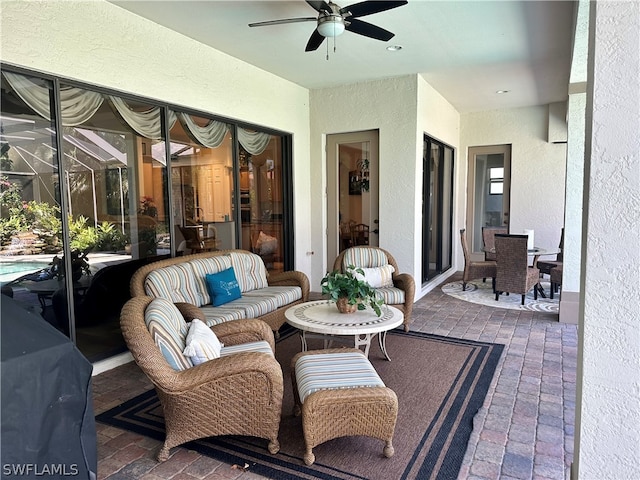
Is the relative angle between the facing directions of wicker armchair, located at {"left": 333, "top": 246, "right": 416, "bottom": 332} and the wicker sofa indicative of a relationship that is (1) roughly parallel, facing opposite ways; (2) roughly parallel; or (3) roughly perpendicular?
roughly perpendicular

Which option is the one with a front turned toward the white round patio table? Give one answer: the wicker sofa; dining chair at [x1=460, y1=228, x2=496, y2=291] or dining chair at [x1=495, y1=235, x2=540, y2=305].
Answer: the wicker sofa

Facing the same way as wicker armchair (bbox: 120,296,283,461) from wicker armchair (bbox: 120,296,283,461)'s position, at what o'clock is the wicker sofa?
The wicker sofa is roughly at 9 o'clock from the wicker armchair.

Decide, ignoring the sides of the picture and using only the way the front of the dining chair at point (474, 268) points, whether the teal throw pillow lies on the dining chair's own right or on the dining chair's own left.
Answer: on the dining chair's own right

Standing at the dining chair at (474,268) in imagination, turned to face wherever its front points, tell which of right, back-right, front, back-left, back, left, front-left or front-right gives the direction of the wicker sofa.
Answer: back-right

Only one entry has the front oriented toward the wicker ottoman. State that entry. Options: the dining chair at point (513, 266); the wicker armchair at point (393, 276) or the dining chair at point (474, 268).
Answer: the wicker armchair

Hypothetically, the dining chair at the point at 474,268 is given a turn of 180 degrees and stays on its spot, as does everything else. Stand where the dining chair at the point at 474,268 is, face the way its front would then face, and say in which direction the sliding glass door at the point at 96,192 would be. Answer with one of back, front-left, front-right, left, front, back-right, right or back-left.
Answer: front-left

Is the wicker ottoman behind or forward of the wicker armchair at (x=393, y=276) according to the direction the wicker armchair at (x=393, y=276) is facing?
forward

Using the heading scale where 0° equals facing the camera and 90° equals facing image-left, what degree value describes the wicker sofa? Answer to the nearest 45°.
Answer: approximately 315°

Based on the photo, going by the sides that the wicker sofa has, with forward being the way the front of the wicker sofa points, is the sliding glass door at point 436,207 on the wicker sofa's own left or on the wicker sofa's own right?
on the wicker sofa's own left

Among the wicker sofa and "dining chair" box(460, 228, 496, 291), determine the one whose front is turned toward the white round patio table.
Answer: the wicker sofa

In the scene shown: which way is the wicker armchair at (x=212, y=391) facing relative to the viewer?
to the viewer's right

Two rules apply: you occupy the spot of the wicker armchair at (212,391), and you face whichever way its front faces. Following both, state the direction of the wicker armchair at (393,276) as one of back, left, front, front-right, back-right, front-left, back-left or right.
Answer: front-left

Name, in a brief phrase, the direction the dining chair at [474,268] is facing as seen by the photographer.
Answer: facing to the right of the viewer
